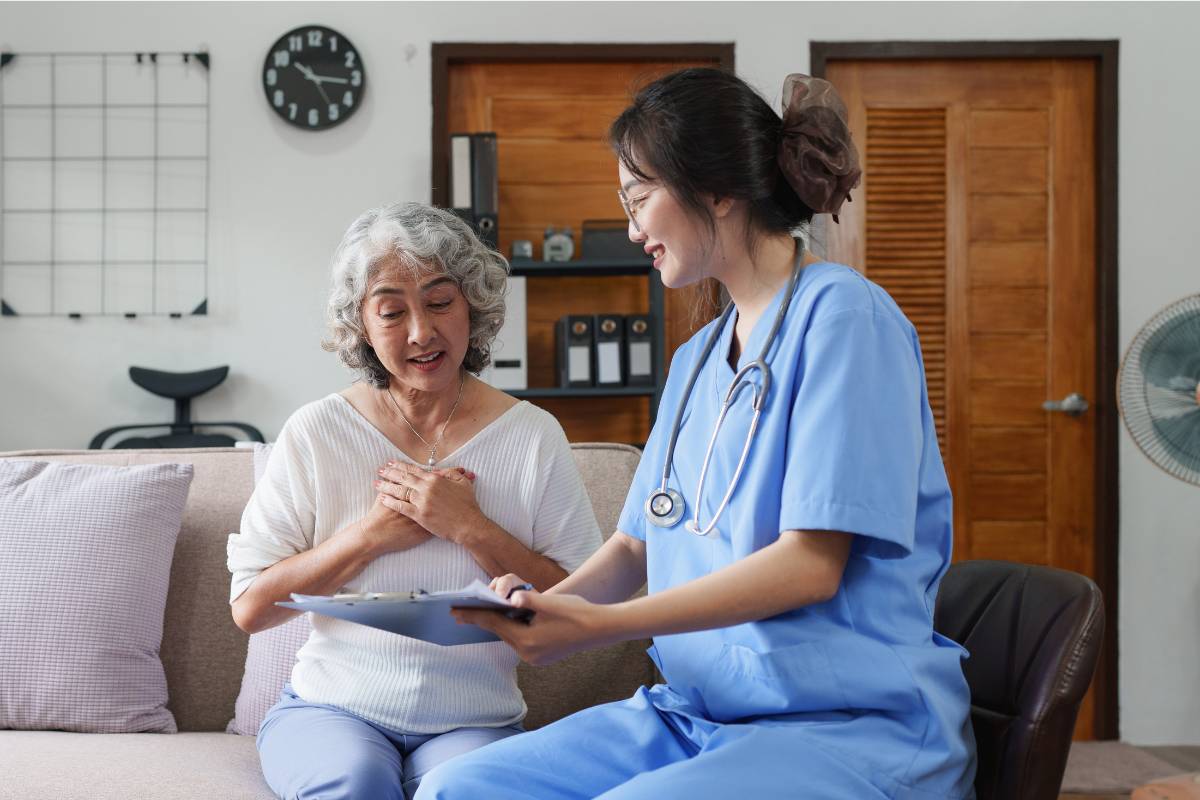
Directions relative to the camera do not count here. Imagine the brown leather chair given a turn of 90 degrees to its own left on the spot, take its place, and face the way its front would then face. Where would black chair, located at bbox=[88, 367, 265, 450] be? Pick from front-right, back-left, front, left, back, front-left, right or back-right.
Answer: back

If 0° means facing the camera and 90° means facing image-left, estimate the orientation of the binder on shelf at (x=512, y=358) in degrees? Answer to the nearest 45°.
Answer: approximately 0°

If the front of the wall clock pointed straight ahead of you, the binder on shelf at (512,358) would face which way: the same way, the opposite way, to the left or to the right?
the same way

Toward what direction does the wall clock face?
toward the camera

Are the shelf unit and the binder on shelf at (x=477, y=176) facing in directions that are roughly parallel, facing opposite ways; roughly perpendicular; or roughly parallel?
roughly parallel

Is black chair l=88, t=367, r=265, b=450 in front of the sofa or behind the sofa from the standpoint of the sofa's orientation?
behind

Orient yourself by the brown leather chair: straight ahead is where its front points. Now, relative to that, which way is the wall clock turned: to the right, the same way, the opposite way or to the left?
to the left

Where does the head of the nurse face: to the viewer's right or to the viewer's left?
to the viewer's left

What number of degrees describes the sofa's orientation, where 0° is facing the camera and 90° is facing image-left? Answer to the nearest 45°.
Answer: approximately 0°

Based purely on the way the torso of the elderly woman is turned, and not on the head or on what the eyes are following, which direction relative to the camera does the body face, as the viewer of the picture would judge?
toward the camera

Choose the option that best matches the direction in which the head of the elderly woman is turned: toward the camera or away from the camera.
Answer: toward the camera

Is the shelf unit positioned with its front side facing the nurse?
yes

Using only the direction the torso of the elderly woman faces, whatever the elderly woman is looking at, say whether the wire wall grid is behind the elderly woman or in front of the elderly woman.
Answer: behind

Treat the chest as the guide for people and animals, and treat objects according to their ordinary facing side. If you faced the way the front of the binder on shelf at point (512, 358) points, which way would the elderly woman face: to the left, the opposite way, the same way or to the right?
the same way

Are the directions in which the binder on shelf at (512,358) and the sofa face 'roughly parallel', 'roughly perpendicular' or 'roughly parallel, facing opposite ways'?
roughly parallel

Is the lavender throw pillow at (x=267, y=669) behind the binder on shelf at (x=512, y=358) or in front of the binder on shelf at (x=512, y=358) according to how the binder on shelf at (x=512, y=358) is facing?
in front
